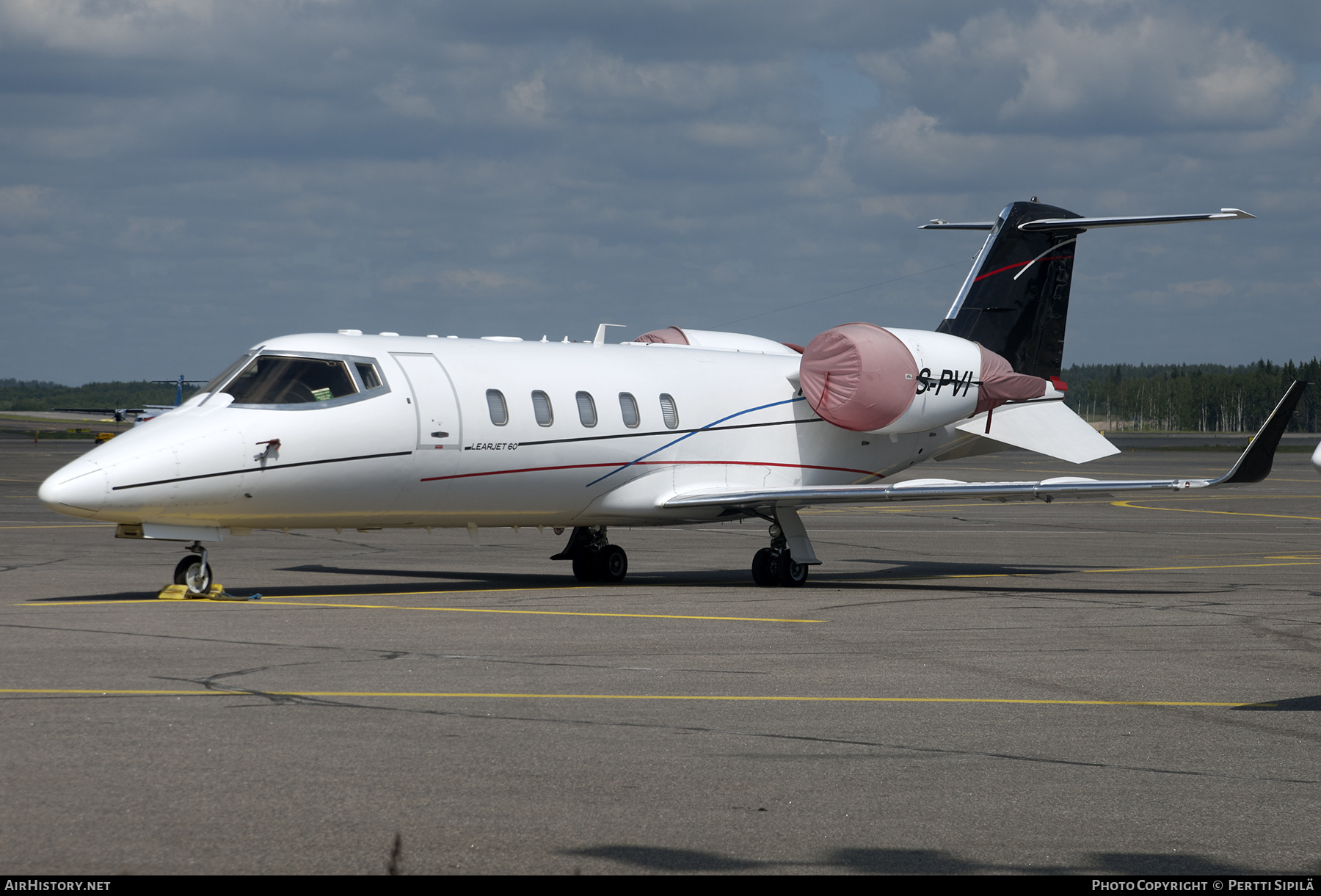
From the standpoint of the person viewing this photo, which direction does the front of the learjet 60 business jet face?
facing the viewer and to the left of the viewer
